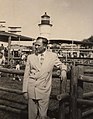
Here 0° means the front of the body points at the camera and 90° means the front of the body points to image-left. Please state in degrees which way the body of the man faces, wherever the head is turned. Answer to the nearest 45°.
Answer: approximately 0°
